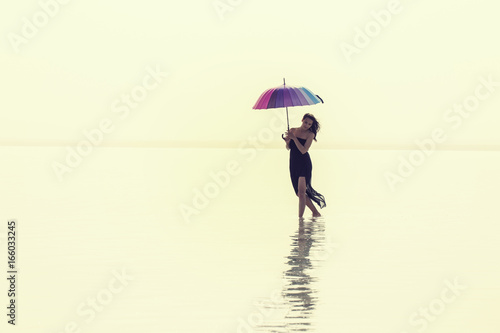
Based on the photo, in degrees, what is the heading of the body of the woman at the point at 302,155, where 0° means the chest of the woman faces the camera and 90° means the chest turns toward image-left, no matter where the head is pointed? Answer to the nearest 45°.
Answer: approximately 45°
